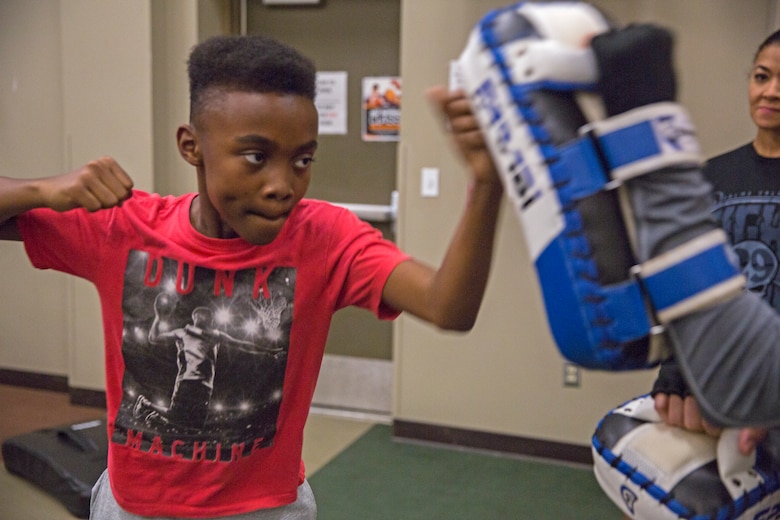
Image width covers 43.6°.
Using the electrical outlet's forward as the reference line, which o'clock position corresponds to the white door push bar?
The white door push bar is roughly at 4 o'clock from the electrical outlet.

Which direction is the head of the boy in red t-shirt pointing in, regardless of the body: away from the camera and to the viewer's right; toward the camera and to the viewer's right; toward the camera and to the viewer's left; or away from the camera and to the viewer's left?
toward the camera and to the viewer's right

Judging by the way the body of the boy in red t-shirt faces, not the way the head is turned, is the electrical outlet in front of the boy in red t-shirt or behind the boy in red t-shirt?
behind

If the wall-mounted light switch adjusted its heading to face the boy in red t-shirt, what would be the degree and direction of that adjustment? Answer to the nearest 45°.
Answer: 0° — it already faces them

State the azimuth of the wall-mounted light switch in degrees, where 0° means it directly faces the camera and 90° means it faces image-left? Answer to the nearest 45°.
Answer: approximately 0°

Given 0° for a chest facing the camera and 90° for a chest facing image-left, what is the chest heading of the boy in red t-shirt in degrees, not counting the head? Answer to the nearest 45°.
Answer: approximately 0°

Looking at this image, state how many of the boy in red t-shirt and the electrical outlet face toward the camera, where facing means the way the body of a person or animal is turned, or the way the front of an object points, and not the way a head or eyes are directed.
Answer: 2
